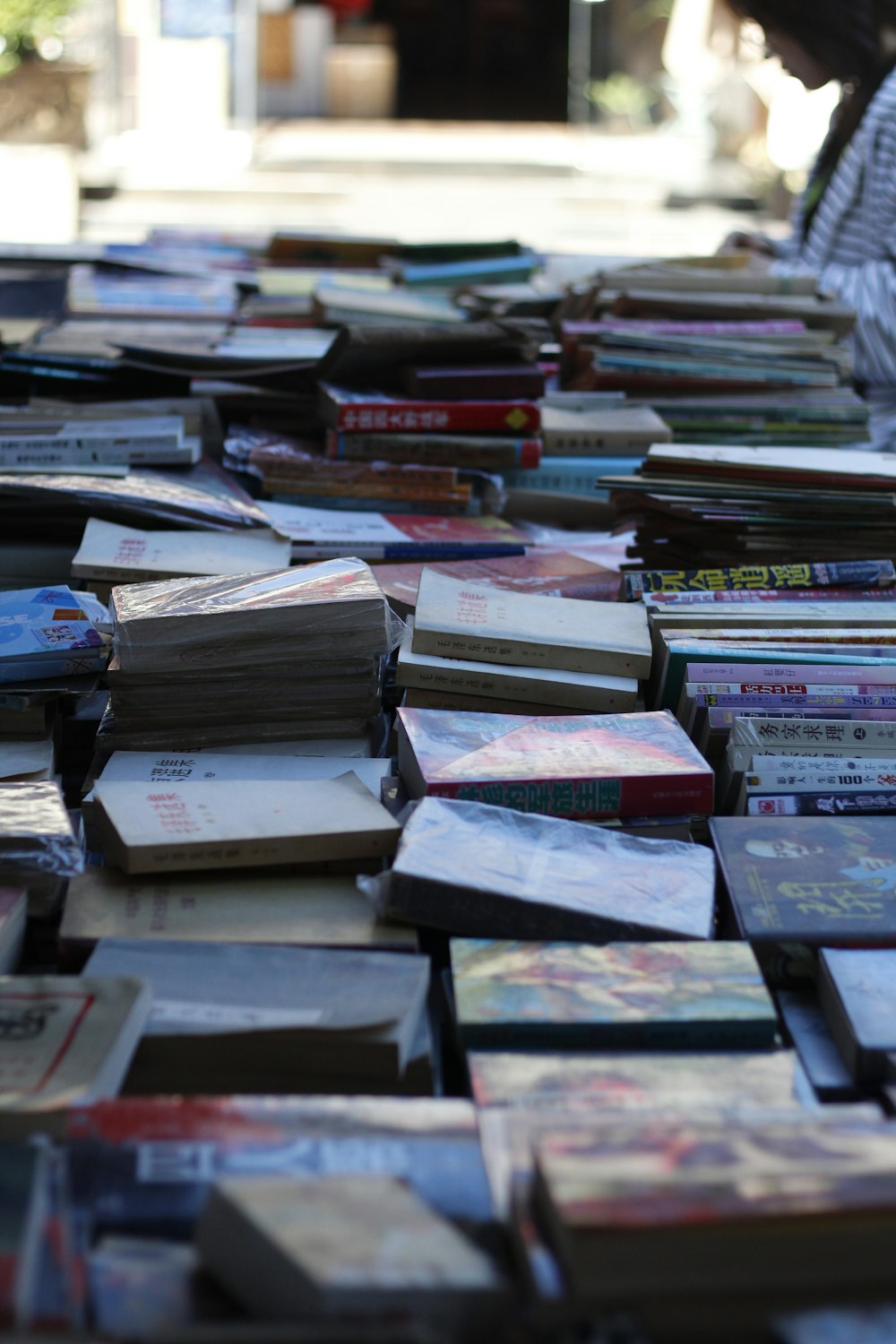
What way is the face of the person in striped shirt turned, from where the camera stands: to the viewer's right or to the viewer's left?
to the viewer's left

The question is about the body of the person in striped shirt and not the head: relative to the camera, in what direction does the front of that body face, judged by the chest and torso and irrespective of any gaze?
to the viewer's left

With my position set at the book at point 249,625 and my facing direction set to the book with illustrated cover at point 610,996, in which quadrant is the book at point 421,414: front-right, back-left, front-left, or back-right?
back-left

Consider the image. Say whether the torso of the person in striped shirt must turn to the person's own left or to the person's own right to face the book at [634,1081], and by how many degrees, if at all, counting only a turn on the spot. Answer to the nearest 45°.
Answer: approximately 90° to the person's own left

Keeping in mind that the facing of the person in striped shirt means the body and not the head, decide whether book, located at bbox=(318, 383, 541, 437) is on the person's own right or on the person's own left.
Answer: on the person's own left

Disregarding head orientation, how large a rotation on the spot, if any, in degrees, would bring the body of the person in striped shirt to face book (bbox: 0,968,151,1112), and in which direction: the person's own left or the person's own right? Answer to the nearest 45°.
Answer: approximately 90° to the person's own left

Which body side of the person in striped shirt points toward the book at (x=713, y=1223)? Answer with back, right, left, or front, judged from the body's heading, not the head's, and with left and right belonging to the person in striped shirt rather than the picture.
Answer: left

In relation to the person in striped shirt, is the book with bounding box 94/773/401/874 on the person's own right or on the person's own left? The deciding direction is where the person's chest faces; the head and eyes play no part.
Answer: on the person's own left

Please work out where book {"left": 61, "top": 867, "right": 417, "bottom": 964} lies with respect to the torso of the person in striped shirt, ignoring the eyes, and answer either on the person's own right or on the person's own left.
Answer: on the person's own left
